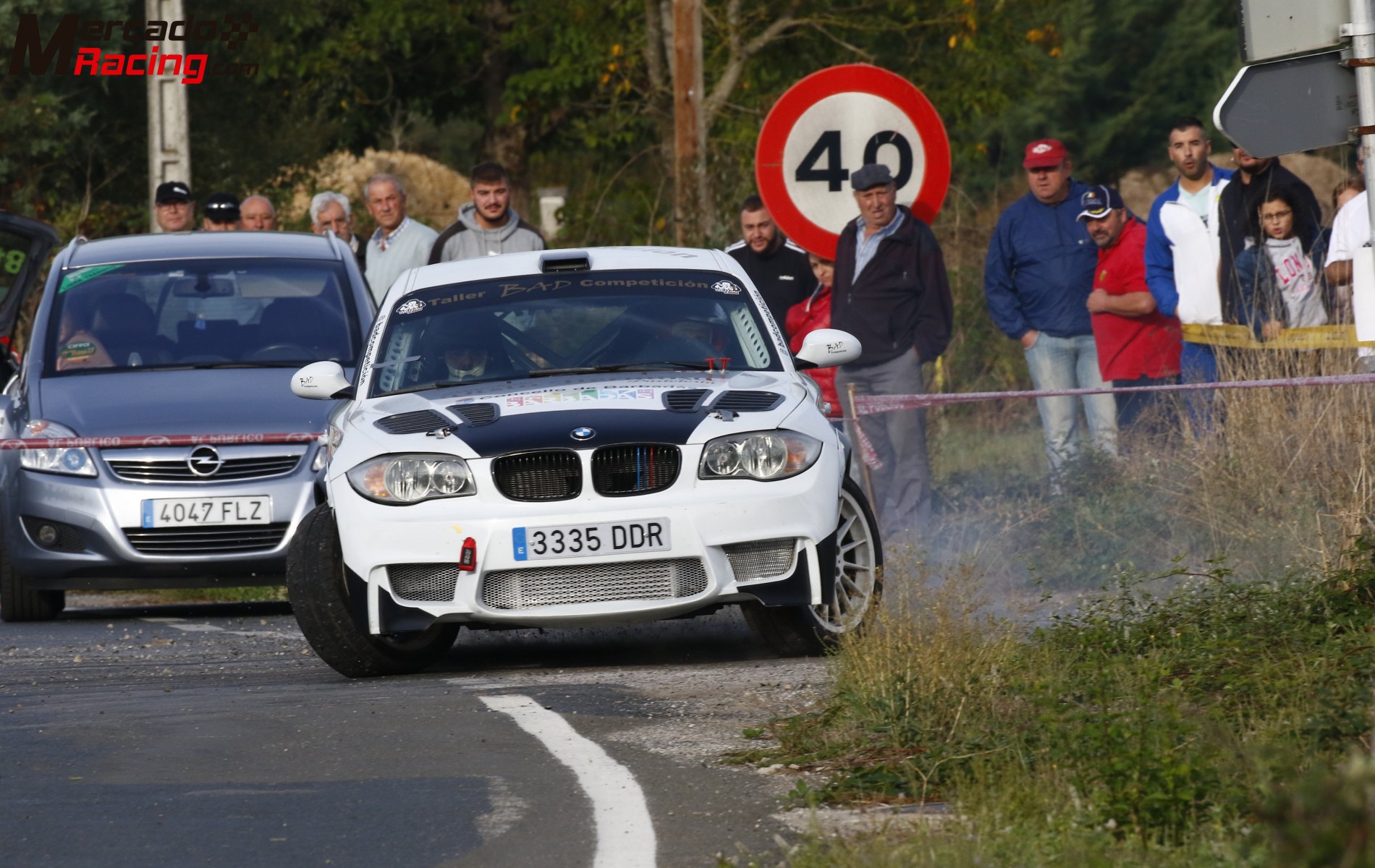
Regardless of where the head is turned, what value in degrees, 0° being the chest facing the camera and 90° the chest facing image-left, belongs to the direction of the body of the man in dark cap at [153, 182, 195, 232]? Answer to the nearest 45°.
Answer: approximately 0°

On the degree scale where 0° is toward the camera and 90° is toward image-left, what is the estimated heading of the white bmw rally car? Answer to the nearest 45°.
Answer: approximately 0°

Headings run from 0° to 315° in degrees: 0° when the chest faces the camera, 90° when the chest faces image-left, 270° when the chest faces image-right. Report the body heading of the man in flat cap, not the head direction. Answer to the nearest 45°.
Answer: approximately 45°

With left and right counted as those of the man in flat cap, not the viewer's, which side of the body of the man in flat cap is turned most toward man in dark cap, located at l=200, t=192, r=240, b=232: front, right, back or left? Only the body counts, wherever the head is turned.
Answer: right

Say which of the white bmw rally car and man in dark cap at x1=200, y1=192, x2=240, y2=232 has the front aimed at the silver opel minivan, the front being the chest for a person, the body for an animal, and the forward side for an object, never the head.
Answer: the man in dark cap

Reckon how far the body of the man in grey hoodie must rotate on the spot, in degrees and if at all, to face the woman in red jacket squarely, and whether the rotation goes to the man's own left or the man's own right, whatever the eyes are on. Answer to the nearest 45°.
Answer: approximately 90° to the man's own left
